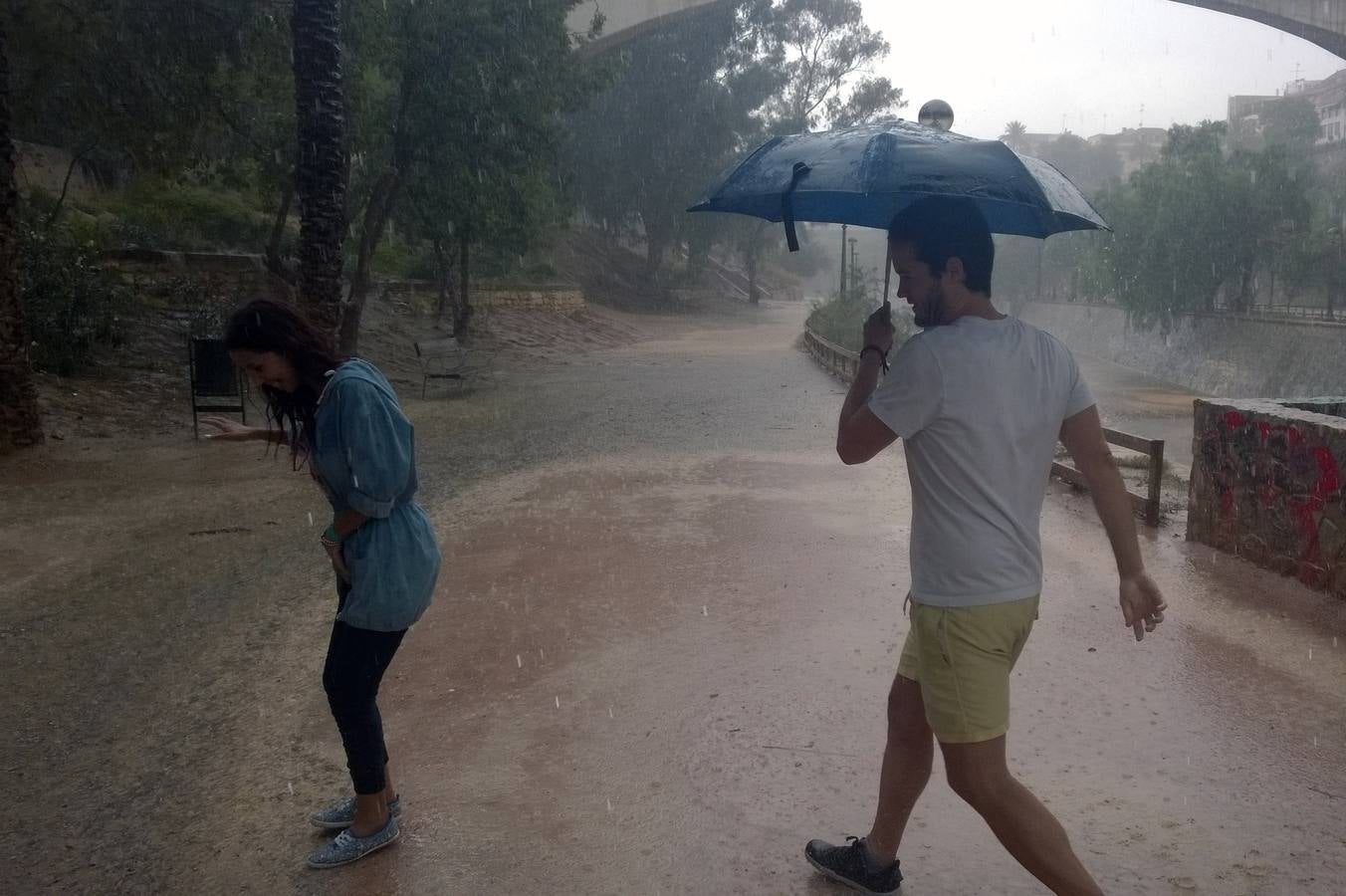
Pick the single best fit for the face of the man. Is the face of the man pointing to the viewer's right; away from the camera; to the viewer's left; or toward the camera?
to the viewer's left

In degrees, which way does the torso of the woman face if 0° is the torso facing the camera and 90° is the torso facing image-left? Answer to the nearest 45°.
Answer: approximately 90°

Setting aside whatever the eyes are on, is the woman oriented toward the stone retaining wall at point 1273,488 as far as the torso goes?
no

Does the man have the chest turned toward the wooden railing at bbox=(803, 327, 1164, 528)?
no

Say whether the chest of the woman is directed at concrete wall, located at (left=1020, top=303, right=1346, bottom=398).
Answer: no

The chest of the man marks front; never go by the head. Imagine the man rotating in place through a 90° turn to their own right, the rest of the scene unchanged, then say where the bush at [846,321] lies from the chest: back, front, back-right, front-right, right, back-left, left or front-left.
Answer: front-left

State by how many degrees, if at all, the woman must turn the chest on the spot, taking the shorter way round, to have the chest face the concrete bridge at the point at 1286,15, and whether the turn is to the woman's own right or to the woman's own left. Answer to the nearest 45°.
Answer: approximately 135° to the woman's own right

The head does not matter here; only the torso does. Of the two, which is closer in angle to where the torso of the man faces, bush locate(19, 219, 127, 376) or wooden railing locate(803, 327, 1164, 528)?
the bush

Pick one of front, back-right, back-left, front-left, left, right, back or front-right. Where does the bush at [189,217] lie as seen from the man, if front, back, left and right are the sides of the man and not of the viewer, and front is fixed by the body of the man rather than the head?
front

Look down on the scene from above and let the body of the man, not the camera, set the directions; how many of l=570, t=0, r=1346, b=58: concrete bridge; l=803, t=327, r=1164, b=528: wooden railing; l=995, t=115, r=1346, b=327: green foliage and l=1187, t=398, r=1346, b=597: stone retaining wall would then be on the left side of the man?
0

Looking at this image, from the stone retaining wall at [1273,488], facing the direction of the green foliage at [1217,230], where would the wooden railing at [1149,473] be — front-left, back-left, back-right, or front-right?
front-left

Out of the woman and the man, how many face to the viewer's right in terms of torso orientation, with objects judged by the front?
0

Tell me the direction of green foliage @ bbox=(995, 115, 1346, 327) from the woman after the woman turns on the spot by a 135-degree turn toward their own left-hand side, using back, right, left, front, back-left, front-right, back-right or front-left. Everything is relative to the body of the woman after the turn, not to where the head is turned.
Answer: left

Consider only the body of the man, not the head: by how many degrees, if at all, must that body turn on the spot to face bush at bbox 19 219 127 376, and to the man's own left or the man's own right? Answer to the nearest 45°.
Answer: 0° — they already face it

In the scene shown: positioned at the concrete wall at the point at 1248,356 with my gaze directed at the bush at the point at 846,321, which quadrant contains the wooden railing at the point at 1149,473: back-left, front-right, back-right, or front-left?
front-left
